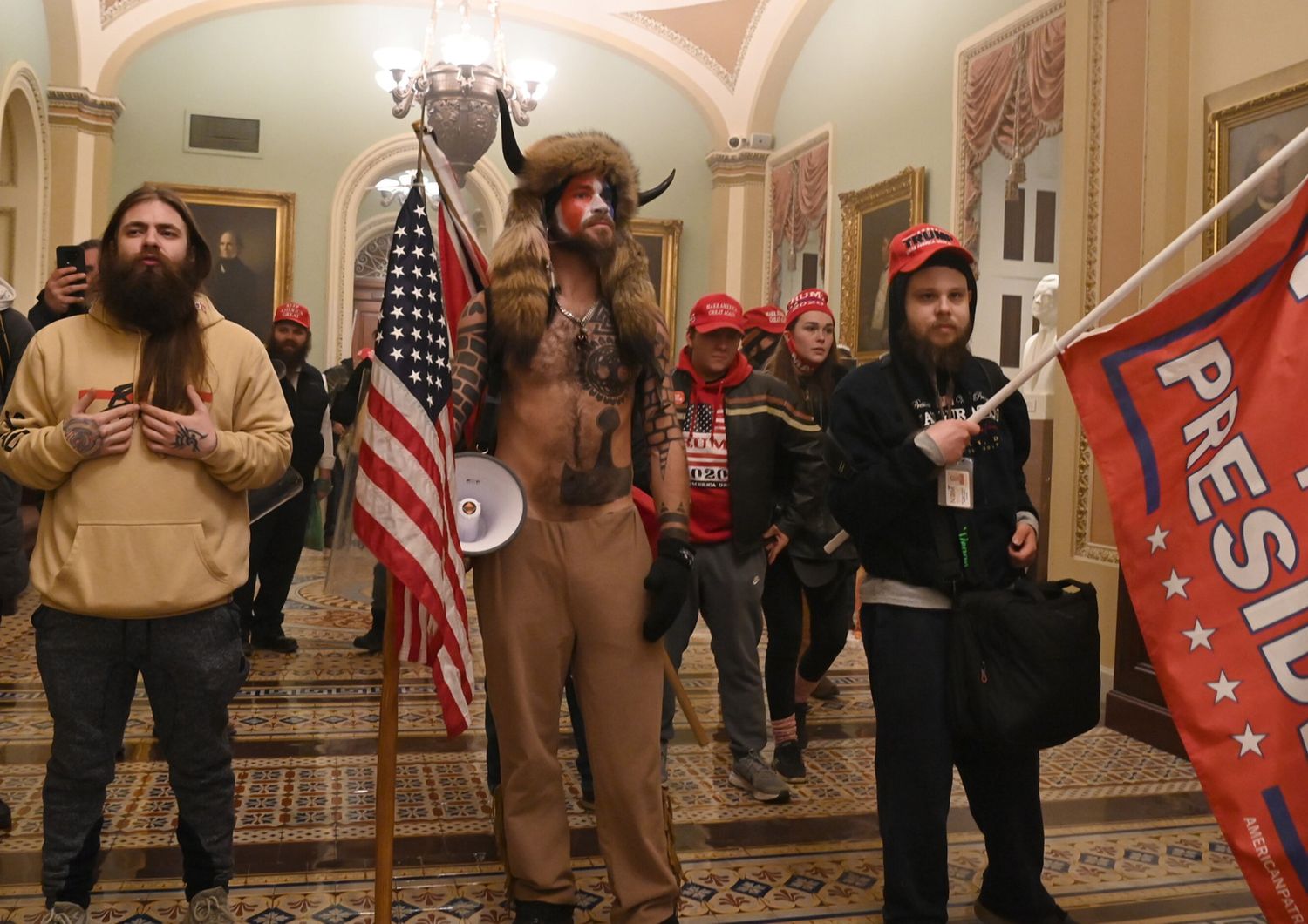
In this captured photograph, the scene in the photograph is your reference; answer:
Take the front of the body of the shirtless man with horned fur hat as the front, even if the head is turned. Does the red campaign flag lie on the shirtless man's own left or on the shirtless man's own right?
on the shirtless man's own left

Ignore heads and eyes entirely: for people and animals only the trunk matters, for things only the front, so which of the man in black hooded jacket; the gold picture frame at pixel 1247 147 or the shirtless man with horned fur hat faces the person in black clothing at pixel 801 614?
the gold picture frame

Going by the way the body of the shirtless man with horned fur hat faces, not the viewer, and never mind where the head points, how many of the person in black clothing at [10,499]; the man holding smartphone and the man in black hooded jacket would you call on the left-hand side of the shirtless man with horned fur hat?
1

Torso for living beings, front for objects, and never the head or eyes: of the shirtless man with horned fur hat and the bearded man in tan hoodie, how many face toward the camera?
2

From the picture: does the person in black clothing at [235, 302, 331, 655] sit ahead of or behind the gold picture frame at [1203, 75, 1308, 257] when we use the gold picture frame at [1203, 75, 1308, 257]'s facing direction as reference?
ahead

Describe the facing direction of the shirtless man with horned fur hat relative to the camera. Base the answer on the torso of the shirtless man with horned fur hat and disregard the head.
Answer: toward the camera

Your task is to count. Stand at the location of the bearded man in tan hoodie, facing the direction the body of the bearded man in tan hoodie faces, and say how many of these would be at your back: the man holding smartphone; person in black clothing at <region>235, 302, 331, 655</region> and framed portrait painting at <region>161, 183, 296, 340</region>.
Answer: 3

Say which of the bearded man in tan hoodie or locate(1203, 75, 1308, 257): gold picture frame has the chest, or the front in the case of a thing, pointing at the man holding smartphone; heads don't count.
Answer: the gold picture frame

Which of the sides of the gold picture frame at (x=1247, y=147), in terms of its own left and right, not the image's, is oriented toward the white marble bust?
right

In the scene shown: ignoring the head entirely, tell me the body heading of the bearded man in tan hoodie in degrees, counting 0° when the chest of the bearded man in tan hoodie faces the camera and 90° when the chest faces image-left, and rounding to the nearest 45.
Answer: approximately 0°

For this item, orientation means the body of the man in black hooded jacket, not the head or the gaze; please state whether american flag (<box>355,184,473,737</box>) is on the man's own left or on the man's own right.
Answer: on the man's own right

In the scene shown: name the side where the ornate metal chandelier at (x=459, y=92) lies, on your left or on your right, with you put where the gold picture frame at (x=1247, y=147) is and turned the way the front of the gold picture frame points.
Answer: on your right

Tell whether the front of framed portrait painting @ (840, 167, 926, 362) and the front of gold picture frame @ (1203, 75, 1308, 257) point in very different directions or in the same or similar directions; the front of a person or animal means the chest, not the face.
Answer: same or similar directions

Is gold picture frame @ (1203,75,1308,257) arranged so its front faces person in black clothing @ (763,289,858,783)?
yes

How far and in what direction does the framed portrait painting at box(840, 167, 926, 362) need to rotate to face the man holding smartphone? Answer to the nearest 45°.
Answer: approximately 45° to its left

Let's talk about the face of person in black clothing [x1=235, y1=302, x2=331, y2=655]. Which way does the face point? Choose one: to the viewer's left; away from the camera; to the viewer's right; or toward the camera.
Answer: toward the camera

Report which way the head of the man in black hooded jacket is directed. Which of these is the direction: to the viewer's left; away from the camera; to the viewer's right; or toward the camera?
toward the camera

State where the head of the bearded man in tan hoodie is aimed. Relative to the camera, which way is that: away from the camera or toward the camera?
toward the camera

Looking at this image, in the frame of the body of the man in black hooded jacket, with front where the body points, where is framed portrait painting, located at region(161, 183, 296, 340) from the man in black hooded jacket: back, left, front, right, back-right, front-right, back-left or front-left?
back

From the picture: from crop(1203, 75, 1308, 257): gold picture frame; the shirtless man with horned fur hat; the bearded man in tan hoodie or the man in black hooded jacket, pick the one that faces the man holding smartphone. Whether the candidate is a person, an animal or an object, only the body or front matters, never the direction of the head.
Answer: the gold picture frame

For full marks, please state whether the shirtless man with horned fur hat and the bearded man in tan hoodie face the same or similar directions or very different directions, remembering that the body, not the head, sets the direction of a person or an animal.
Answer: same or similar directions
